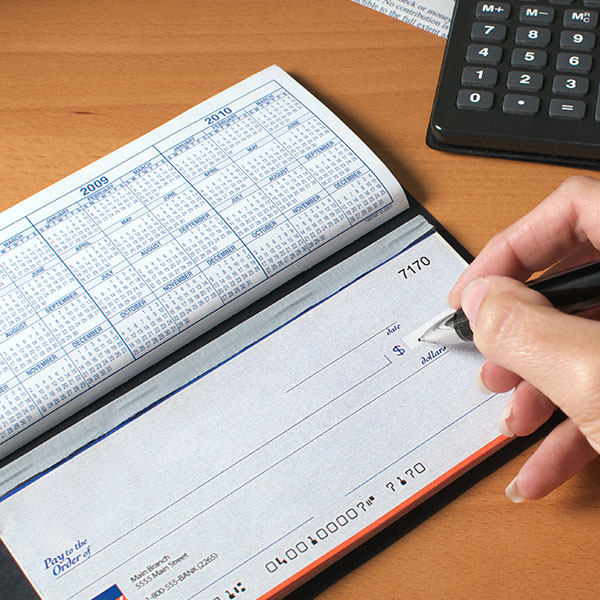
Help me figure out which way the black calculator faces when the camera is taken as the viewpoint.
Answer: facing the viewer
